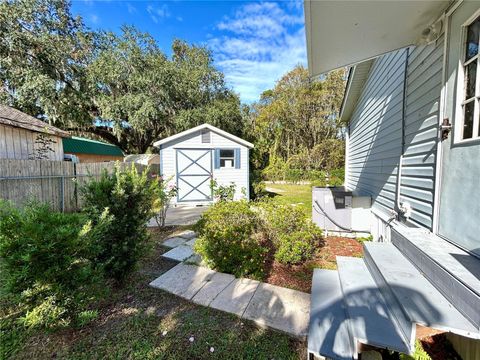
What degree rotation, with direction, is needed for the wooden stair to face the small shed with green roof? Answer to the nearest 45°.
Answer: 0° — it already faces it

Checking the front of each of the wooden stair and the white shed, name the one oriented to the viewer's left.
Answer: the wooden stair

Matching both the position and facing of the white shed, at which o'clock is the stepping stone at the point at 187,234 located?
The stepping stone is roughly at 12 o'clock from the white shed.

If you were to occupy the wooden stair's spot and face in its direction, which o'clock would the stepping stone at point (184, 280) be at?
The stepping stone is roughly at 12 o'clock from the wooden stair.

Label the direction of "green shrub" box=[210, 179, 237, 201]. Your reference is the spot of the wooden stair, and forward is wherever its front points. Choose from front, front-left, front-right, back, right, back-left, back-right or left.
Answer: front-right

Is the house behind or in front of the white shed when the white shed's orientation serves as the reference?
in front

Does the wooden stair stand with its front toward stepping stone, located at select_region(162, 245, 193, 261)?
yes

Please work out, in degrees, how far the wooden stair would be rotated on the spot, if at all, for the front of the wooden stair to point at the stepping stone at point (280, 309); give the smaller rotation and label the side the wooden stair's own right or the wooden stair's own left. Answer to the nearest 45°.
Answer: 0° — it already faces it

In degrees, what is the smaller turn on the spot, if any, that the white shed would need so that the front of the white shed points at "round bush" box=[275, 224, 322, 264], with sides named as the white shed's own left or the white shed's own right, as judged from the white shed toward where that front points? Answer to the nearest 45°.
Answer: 0° — it already faces it

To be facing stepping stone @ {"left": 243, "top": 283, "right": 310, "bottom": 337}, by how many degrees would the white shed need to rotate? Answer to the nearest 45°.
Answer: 0° — it already faces it

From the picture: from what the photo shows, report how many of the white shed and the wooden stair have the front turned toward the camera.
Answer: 1

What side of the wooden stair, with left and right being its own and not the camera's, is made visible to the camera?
left

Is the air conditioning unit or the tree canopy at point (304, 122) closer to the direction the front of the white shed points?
the air conditioning unit

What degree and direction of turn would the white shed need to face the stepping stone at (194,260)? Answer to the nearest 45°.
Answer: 0° — it already faces it
